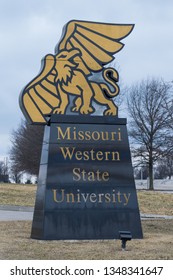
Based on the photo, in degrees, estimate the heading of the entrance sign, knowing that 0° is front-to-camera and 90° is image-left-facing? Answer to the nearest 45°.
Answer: approximately 0°

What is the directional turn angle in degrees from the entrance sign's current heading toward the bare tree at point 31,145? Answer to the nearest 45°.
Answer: approximately 180°
